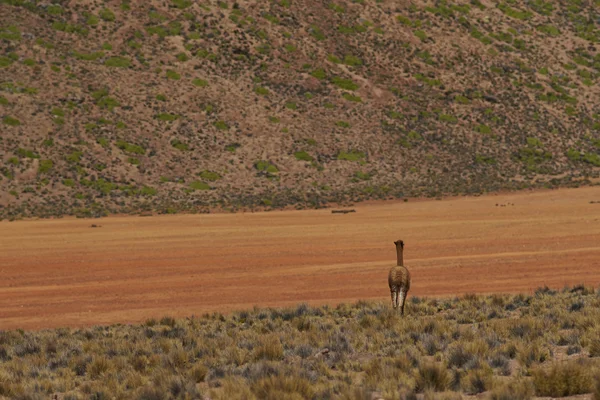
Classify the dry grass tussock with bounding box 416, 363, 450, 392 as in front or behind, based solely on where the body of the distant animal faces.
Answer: behind

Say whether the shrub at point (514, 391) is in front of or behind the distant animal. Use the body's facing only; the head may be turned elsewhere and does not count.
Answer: behind

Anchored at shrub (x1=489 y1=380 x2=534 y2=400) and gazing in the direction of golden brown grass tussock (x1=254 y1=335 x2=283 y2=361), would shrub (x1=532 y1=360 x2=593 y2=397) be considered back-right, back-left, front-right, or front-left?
back-right

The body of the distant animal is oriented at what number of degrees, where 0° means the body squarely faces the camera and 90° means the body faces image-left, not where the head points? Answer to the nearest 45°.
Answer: approximately 180°

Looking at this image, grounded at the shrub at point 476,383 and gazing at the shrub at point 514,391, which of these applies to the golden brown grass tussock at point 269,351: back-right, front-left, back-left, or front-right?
back-right

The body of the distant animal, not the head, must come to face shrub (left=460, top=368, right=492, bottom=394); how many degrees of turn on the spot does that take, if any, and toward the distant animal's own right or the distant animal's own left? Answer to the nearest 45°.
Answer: approximately 180°

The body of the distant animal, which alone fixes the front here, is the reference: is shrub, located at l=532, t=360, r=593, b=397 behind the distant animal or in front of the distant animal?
behind

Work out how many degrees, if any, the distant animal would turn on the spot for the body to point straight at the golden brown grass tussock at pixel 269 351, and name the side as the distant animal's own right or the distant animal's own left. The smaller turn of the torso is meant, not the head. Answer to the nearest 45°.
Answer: approximately 135° to the distant animal's own left

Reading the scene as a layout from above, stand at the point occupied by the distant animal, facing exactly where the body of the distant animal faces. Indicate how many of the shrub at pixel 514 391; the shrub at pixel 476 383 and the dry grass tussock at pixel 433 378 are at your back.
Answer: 3
